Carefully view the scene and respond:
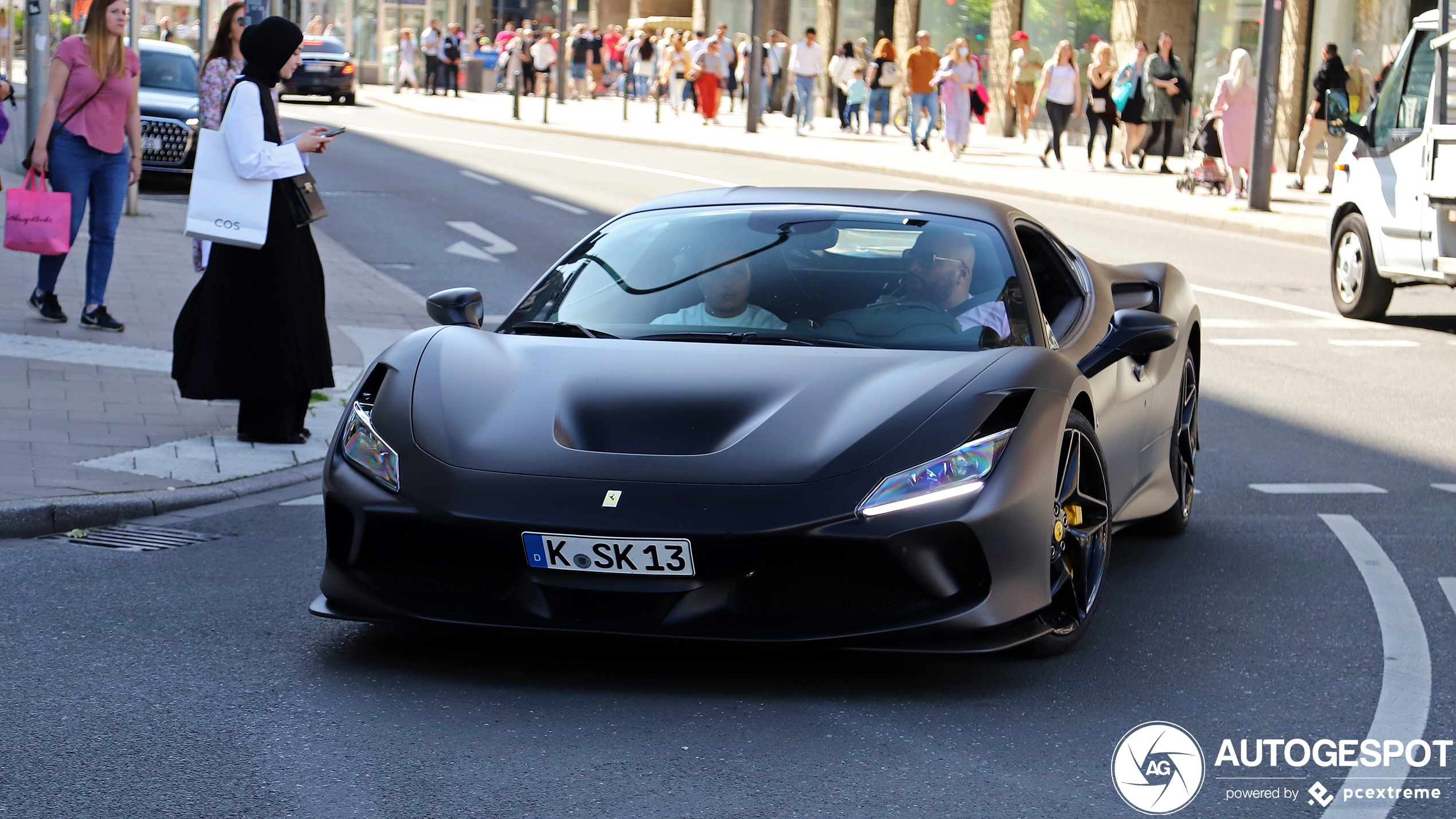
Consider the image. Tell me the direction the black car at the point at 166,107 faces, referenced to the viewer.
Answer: facing the viewer

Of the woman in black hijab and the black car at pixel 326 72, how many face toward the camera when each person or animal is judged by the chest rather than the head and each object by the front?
0

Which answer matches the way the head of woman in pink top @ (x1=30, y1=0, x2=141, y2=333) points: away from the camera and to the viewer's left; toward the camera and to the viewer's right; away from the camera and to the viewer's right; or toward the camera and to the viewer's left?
toward the camera and to the viewer's right

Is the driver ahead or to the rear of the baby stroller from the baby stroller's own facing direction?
ahead

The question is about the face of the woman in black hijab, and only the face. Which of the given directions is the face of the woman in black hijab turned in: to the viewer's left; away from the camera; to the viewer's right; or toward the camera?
to the viewer's right

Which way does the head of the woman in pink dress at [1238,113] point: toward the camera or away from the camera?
away from the camera

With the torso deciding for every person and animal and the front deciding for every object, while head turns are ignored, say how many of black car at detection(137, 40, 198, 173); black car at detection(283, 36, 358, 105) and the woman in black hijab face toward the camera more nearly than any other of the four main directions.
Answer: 1

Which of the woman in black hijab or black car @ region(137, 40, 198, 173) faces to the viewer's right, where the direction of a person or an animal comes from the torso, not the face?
the woman in black hijab

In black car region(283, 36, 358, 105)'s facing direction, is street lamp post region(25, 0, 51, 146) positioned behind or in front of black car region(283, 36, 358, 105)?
behind

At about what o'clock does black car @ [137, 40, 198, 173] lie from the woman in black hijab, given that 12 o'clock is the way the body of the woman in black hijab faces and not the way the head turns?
The black car is roughly at 9 o'clock from the woman in black hijab.

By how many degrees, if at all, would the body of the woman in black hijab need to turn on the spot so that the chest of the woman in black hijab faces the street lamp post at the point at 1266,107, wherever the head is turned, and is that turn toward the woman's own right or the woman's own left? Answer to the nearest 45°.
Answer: approximately 45° to the woman's own left

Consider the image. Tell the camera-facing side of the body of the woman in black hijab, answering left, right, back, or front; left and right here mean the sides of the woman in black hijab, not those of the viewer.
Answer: right

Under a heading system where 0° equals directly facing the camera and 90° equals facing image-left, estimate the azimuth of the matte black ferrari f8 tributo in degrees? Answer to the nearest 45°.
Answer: approximately 45°

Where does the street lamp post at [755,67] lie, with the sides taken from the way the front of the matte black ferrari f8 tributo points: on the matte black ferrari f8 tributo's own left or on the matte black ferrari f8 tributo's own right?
on the matte black ferrari f8 tributo's own right

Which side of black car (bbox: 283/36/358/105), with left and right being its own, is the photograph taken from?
back

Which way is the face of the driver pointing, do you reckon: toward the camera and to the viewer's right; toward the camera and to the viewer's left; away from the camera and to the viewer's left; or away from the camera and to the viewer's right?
toward the camera and to the viewer's left

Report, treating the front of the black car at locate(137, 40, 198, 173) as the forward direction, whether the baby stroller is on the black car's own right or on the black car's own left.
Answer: on the black car's own left
